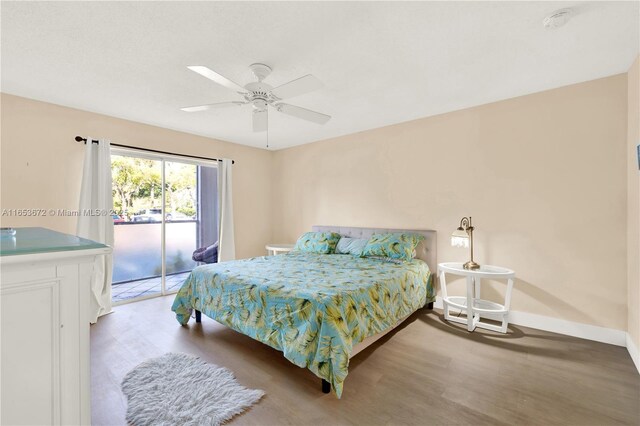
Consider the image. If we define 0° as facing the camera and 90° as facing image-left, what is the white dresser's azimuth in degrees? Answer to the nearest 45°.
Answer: approximately 225°

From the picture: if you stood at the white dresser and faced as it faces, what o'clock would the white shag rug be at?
The white shag rug is roughly at 12 o'clock from the white dresser.

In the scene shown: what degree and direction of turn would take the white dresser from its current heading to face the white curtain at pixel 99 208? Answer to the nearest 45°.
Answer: approximately 45° to its left

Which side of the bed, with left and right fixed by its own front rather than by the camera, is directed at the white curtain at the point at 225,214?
right

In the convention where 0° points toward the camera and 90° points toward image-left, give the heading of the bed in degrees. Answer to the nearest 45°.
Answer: approximately 45°

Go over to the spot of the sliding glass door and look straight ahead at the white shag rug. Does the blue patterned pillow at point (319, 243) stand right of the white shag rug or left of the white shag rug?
left
